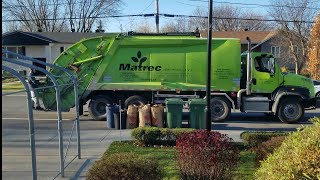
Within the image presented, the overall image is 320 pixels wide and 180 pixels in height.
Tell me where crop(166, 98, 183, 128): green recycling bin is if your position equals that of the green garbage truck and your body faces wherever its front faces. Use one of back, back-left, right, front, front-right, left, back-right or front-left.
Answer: right

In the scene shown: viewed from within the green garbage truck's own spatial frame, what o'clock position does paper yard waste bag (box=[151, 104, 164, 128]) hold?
The paper yard waste bag is roughly at 4 o'clock from the green garbage truck.

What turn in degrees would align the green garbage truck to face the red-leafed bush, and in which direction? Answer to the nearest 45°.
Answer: approximately 90° to its right

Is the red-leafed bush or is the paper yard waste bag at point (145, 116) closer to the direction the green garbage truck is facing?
the red-leafed bush

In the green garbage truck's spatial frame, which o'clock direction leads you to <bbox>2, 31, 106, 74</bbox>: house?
The house is roughly at 8 o'clock from the green garbage truck.

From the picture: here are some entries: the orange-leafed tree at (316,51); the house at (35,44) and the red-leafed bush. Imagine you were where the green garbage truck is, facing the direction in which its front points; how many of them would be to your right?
1

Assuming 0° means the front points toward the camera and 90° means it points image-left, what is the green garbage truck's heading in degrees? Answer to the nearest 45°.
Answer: approximately 270°

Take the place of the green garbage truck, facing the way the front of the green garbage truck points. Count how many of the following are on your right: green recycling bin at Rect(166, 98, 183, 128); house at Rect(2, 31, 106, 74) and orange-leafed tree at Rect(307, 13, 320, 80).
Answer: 1

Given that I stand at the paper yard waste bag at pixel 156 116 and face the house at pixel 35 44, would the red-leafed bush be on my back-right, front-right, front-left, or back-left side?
back-left

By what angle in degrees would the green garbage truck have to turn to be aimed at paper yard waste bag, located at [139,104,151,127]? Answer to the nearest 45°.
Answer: approximately 135° to its right
